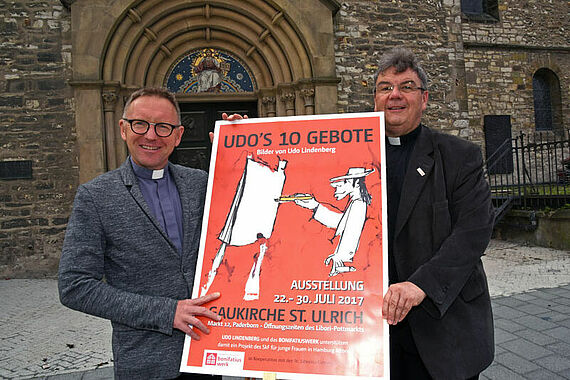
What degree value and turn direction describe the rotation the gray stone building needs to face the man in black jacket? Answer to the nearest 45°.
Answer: approximately 45° to its left

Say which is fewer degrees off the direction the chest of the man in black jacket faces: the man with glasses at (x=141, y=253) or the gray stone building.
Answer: the man with glasses

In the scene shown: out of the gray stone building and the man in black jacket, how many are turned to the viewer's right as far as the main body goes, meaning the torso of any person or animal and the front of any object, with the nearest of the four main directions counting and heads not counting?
0

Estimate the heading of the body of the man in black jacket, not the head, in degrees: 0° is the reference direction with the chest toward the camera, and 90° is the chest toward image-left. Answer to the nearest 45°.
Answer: approximately 45°

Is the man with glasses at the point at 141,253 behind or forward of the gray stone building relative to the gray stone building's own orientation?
forward

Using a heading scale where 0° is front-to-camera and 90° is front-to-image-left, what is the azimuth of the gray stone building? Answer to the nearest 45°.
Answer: approximately 0°

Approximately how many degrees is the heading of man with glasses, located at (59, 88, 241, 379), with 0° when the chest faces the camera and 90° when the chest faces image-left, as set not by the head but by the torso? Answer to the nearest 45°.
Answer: approximately 315°
